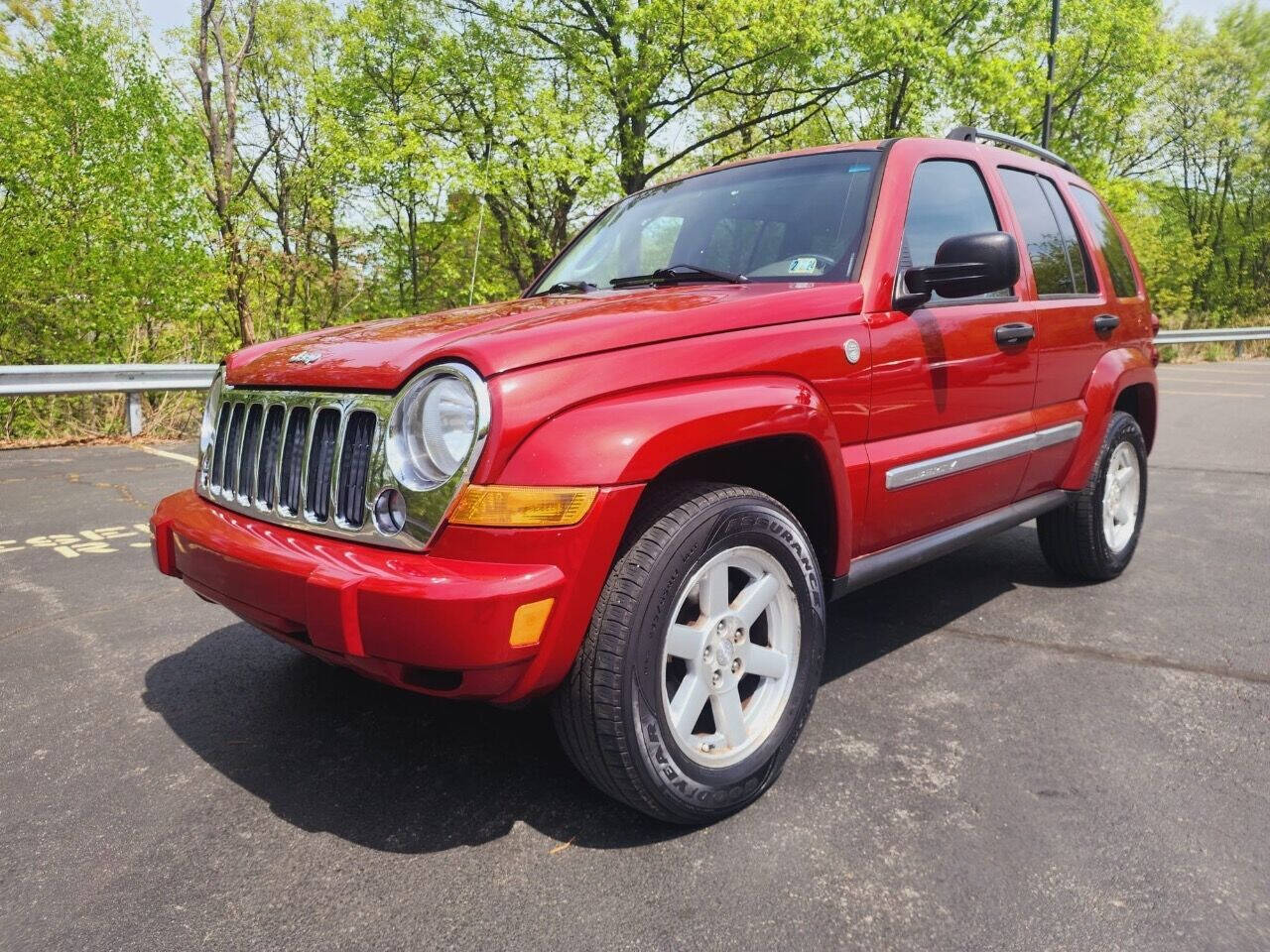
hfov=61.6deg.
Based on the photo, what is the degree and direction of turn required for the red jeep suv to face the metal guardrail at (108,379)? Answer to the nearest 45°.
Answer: approximately 90° to its right

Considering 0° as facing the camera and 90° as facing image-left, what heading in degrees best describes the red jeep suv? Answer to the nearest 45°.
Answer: approximately 45°

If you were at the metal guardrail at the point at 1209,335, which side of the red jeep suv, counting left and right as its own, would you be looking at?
back

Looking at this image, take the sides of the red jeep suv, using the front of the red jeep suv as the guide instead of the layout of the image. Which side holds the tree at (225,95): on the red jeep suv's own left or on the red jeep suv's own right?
on the red jeep suv's own right
